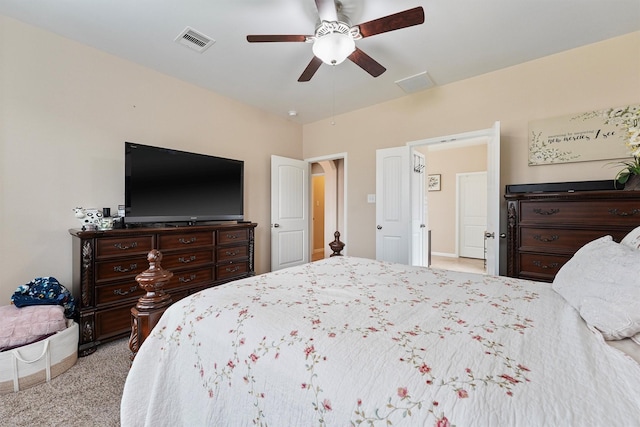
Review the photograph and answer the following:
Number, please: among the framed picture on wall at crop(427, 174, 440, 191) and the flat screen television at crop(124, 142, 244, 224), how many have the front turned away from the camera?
0

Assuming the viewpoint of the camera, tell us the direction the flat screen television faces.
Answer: facing the viewer and to the right of the viewer

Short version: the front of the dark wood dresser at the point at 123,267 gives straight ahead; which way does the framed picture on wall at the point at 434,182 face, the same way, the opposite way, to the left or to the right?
to the right

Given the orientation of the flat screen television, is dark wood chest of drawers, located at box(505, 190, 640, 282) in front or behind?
in front

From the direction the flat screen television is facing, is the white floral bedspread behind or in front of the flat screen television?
in front

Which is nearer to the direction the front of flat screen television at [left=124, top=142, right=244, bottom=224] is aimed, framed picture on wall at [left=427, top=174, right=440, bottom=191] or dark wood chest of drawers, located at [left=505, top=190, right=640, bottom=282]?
the dark wood chest of drawers

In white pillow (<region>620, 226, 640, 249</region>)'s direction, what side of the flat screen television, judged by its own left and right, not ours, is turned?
front

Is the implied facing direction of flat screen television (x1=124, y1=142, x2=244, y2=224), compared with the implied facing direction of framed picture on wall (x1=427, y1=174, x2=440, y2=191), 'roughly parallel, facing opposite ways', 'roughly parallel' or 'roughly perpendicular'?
roughly perpendicular

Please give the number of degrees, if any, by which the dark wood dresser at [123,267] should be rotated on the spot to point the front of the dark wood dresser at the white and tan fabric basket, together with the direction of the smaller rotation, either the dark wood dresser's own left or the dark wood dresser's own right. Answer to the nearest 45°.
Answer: approximately 90° to the dark wood dresser's own right

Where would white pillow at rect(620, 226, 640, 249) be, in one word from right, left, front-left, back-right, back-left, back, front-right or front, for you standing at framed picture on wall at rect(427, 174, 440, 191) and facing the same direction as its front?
front

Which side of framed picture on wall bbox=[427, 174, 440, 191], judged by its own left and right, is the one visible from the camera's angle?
front

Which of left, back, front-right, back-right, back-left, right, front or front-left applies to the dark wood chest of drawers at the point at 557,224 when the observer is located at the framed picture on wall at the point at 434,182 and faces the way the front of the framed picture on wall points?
front

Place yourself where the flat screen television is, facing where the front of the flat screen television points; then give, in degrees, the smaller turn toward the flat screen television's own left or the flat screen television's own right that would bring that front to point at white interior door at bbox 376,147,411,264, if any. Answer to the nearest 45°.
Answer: approximately 45° to the flat screen television's own left

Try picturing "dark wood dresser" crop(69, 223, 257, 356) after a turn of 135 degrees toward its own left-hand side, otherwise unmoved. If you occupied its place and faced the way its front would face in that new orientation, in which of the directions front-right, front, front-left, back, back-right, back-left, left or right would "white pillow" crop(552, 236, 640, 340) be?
back-right

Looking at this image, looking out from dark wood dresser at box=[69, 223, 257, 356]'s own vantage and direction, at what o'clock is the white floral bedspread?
The white floral bedspread is roughly at 1 o'clock from the dark wood dresser.

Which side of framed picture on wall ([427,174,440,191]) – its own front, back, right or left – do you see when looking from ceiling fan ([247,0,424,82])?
front

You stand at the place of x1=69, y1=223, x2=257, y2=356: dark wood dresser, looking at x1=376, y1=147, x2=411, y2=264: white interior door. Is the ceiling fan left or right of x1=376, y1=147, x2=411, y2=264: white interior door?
right

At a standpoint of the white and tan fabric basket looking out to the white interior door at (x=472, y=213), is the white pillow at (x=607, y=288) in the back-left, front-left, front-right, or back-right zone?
front-right
